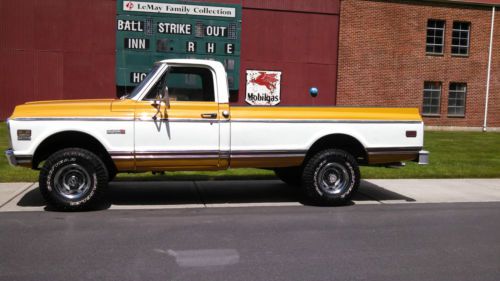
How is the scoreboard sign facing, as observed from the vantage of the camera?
facing the viewer

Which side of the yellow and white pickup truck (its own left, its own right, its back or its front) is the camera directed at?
left

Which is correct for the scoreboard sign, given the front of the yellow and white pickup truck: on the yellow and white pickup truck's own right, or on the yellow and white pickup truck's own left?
on the yellow and white pickup truck's own right

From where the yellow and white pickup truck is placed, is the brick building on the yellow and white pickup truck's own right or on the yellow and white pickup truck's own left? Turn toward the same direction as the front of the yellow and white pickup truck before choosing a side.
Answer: on the yellow and white pickup truck's own right

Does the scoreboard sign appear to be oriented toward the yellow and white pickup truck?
yes

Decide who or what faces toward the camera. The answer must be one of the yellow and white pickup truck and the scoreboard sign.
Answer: the scoreboard sign

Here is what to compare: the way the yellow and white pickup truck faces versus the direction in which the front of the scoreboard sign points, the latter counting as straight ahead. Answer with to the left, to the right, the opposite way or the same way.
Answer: to the right

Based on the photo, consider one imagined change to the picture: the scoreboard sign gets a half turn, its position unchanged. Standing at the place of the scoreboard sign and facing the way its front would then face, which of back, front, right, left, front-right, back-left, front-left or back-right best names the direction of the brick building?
right

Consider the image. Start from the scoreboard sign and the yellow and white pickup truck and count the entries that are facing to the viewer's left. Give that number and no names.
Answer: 1
